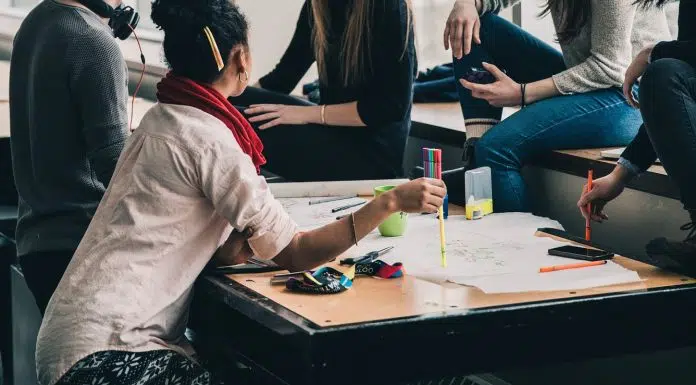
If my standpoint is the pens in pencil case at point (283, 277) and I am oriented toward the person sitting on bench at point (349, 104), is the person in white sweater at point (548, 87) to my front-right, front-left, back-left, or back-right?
front-right

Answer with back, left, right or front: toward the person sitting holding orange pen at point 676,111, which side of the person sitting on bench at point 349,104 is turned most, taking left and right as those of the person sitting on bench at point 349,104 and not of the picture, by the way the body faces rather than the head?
left

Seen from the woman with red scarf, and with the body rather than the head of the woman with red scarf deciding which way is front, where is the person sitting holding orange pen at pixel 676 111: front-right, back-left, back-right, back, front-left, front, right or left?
front-right

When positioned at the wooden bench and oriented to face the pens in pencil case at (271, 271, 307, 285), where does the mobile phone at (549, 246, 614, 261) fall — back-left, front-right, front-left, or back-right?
front-left

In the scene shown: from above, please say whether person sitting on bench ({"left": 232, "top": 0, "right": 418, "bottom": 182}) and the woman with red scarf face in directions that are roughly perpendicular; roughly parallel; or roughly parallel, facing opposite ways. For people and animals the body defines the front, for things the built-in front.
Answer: roughly parallel, facing opposite ways

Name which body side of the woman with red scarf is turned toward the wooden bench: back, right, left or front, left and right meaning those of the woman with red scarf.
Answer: front

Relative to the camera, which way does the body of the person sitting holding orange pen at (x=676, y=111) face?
to the viewer's left

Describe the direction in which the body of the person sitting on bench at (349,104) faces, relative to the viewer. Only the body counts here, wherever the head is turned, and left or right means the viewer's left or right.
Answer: facing the viewer and to the left of the viewer

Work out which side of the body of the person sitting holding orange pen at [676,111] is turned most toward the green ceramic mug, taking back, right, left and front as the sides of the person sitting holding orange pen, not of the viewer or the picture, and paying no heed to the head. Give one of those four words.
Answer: front

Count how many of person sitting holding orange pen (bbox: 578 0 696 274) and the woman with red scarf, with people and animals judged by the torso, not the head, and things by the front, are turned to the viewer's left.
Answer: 1

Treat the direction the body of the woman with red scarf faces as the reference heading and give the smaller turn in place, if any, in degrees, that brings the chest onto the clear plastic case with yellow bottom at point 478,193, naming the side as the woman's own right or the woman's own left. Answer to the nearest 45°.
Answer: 0° — they already face it

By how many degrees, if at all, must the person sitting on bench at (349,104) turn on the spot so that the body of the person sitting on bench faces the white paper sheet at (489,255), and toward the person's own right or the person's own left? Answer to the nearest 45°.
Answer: approximately 45° to the person's own left

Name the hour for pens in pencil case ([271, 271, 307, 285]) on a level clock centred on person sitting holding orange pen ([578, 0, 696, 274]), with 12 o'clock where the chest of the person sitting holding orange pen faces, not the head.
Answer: The pens in pencil case is roughly at 11 o'clock from the person sitting holding orange pen.

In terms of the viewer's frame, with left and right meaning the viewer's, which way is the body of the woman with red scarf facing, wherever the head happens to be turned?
facing away from the viewer and to the right of the viewer

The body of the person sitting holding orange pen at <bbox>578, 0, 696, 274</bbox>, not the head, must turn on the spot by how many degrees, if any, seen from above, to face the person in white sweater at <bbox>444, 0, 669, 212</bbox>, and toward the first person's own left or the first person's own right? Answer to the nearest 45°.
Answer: approximately 45° to the first person's own right

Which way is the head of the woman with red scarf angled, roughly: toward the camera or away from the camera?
away from the camera
